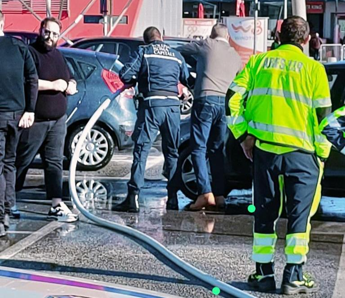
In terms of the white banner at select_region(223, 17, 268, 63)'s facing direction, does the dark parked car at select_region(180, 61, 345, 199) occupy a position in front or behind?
in front

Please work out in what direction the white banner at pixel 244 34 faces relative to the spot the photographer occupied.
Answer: facing the viewer

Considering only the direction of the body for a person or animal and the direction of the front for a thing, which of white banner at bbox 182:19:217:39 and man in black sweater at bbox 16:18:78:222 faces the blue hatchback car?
the white banner

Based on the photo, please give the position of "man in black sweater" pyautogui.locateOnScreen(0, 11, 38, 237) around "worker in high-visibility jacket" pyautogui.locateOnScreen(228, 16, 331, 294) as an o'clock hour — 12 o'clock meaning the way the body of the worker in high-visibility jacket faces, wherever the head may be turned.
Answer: The man in black sweater is roughly at 10 o'clock from the worker in high-visibility jacket.

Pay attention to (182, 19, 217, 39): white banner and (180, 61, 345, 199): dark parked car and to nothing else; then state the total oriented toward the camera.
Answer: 1

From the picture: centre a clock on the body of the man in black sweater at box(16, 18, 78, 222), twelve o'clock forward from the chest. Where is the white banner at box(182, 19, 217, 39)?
The white banner is roughly at 8 o'clock from the man in black sweater.

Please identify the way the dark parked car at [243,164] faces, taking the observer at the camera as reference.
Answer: facing to the left of the viewer

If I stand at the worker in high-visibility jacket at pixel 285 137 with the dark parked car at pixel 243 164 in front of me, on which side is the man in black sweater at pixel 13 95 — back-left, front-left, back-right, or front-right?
front-left

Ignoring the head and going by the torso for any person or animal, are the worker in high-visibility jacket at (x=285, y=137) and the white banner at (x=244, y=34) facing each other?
yes

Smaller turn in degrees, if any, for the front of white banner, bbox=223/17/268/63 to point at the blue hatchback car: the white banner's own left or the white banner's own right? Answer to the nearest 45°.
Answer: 0° — it already faces it

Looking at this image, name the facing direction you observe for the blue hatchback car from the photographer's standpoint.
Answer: facing away from the viewer and to the left of the viewer

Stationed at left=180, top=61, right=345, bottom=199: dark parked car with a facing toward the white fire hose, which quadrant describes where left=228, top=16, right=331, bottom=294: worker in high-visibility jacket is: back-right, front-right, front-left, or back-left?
front-left

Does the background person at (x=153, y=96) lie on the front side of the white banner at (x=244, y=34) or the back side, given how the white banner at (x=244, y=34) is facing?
on the front side

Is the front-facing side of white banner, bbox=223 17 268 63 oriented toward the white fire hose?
yes

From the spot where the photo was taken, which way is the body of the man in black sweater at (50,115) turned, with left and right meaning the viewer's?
facing the viewer and to the right of the viewer

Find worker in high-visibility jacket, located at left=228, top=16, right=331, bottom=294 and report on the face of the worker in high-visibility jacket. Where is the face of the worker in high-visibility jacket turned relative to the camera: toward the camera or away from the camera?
away from the camera

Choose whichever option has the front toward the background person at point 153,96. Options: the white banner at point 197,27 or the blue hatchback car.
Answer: the white banner

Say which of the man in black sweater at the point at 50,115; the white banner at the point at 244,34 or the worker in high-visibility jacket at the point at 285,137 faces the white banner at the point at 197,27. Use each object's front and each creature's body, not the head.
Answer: the worker in high-visibility jacket
